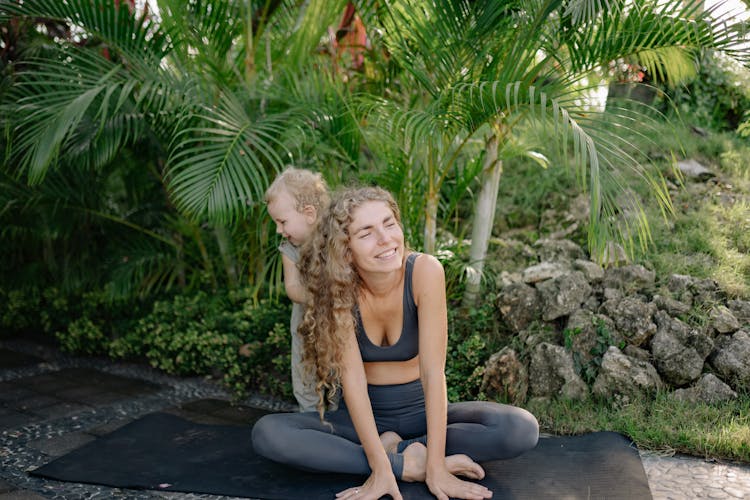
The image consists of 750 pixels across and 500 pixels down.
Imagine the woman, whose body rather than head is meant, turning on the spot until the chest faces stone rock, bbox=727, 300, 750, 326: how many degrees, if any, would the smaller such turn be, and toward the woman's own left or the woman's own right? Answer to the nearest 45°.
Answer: approximately 135° to the woman's own left

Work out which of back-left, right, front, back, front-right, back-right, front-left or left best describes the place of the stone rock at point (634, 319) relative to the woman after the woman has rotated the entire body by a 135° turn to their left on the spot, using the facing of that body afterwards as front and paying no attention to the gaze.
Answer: front

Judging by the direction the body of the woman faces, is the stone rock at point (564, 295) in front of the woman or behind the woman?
behind

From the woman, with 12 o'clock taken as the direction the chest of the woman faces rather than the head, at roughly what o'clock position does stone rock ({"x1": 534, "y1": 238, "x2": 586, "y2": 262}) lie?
The stone rock is roughly at 7 o'clock from the woman.

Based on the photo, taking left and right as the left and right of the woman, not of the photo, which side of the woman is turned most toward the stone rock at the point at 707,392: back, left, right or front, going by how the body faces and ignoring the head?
left

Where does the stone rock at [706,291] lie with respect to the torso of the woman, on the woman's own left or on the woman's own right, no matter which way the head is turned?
on the woman's own left

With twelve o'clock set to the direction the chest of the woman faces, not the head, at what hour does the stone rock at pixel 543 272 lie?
The stone rock is roughly at 7 o'clock from the woman.

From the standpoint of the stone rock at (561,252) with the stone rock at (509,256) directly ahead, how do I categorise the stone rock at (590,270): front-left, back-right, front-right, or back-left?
back-left

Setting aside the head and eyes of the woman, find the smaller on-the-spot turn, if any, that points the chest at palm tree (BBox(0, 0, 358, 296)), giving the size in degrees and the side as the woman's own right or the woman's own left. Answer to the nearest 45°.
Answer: approximately 135° to the woman's own right

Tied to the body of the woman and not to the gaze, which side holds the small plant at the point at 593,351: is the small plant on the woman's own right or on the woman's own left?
on the woman's own left

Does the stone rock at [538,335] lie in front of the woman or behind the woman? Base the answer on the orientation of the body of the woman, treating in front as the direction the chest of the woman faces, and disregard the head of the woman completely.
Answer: behind

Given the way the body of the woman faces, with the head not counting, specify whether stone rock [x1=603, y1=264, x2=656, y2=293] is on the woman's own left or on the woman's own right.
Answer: on the woman's own left

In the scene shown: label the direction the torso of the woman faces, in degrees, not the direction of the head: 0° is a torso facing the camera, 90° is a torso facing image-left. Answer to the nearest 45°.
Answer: approximately 0°
